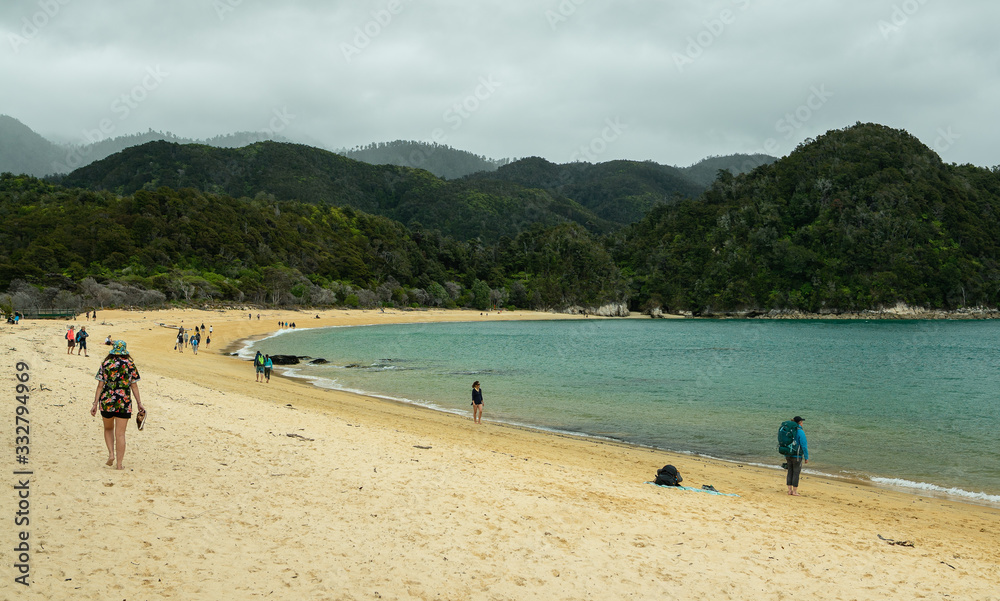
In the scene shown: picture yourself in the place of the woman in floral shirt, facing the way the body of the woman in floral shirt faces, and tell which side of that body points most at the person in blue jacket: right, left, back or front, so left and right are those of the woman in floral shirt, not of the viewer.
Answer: right

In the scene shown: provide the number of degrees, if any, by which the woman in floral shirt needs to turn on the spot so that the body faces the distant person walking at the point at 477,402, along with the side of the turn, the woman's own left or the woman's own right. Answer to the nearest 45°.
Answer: approximately 45° to the woman's own right

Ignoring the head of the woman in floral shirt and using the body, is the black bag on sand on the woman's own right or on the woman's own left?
on the woman's own right

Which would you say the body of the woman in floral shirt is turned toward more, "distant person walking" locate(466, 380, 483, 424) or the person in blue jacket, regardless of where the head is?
the distant person walking

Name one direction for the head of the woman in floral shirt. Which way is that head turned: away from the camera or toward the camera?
away from the camera

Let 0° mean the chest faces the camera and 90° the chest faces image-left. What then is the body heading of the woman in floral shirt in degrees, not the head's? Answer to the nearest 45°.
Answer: approximately 180°
